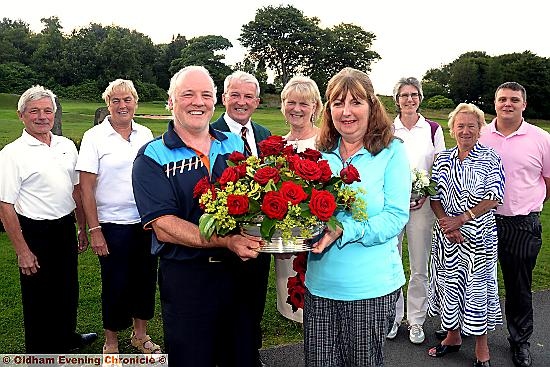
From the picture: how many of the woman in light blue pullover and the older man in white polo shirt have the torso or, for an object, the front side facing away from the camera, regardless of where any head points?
0

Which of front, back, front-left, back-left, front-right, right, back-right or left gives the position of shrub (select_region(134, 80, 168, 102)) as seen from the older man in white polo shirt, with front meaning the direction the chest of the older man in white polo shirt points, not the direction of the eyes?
back-left

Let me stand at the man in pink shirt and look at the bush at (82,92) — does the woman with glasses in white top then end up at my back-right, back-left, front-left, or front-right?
front-left

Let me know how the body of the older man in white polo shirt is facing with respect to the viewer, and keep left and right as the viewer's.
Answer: facing the viewer and to the right of the viewer

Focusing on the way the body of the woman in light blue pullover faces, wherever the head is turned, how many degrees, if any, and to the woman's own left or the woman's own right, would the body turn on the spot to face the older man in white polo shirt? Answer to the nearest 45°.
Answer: approximately 45° to the woman's own right

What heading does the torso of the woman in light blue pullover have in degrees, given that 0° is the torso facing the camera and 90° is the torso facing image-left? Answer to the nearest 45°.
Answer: approximately 45°

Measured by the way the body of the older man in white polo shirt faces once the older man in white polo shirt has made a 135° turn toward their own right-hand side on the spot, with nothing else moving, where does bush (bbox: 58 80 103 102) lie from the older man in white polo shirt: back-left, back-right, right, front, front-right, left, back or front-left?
right

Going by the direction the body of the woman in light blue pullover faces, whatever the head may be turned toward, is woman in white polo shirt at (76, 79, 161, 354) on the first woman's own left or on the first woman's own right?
on the first woman's own right
